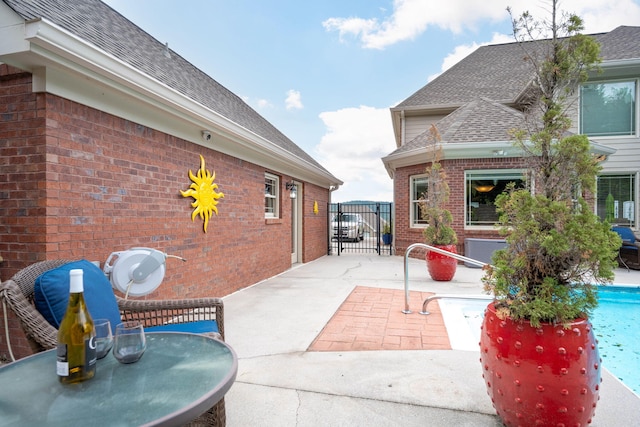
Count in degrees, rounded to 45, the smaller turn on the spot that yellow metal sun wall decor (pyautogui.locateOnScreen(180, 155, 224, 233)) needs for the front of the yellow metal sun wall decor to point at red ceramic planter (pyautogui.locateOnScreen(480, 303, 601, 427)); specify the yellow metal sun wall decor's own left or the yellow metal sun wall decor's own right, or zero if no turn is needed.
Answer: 0° — it already faces it

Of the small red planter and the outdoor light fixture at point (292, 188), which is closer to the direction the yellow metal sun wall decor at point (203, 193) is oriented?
the small red planter

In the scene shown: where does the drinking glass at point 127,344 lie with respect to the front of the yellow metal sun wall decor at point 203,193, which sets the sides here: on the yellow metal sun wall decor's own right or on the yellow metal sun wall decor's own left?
on the yellow metal sun wall decor's own right

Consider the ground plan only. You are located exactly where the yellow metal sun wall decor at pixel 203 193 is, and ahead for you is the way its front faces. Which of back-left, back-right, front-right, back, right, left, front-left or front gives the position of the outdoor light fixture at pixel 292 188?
left

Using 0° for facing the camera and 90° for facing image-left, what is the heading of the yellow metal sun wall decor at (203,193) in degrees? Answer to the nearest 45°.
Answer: approximately 315°

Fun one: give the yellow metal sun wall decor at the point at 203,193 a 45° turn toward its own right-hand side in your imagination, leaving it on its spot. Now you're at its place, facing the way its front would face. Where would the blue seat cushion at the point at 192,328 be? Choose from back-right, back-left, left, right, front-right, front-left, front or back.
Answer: front

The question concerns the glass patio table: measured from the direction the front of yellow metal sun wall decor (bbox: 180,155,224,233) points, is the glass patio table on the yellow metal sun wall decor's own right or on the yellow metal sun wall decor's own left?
on the yellow metal sun wall decor's own right

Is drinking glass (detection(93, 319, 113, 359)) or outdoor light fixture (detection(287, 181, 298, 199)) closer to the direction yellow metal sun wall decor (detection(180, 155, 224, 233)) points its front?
the drinking glass

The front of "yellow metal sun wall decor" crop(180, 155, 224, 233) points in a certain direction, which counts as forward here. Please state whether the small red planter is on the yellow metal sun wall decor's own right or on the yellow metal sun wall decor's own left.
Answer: on the yellow metal sun wall decor's own left

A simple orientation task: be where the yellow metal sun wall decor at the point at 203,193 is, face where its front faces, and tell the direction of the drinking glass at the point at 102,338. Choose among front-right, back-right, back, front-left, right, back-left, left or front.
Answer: front-right

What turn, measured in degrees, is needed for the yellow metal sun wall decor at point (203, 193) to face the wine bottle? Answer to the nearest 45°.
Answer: approximately 45° to its right
